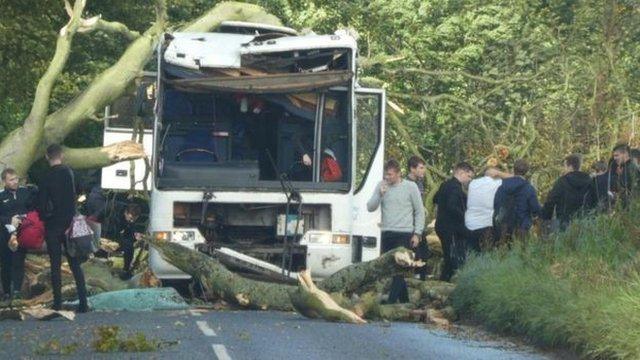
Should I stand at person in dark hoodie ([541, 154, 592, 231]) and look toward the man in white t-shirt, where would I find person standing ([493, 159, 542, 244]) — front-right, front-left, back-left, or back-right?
front-left

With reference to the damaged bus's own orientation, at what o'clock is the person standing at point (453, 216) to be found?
The person standing is roughly at 9 o'clock from the damaged bus.

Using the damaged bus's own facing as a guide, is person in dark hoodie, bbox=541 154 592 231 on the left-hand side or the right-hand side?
on its left

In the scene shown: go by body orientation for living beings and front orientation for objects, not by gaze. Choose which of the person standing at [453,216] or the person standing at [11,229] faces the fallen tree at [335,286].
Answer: the person standing at [11,229]

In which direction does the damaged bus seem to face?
toward the camera
